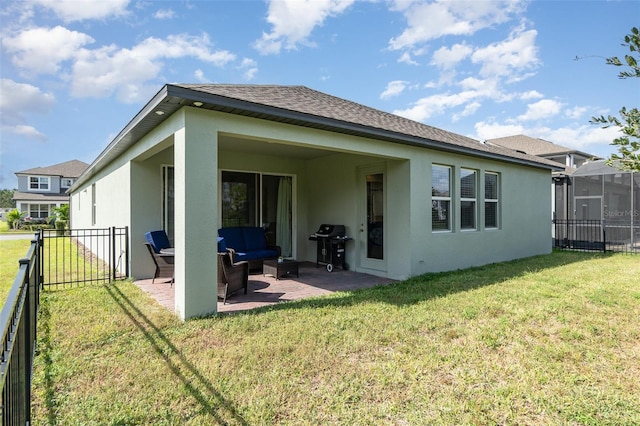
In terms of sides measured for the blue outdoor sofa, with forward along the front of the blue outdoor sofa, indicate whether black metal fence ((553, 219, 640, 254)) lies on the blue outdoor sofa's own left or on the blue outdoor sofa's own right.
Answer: on the blue outdoor sofa's own left

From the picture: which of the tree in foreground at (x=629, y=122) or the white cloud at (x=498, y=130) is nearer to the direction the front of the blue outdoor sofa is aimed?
the tree in foreground

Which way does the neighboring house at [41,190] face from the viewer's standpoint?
toward the camera

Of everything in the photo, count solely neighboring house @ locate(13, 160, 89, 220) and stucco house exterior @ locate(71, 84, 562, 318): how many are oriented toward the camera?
1

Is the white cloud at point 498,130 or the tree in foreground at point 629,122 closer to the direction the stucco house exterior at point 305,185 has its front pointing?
the white cloud

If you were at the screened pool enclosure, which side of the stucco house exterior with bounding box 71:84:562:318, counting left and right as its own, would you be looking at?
right

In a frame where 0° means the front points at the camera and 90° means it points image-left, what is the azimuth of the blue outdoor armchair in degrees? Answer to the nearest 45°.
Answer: approximately 315°

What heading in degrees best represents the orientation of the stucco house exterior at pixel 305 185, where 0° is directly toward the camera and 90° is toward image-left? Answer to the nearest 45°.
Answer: approximately 135°

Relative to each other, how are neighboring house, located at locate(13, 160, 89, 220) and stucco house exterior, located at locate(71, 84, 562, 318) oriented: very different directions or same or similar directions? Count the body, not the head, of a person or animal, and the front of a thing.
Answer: very different directions

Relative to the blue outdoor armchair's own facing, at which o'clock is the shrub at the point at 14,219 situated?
The shrub is roughly at 7 o'clock from the blue outdoor armchair.

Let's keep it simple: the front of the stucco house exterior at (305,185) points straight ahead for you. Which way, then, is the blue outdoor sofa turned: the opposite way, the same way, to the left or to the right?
the opposite way
